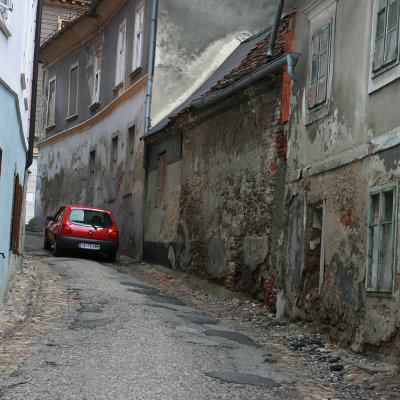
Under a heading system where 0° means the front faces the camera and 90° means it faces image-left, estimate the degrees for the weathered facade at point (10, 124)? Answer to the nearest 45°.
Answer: approximately 270°

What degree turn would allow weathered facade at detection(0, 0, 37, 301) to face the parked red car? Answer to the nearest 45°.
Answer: approximately 90° to its left
